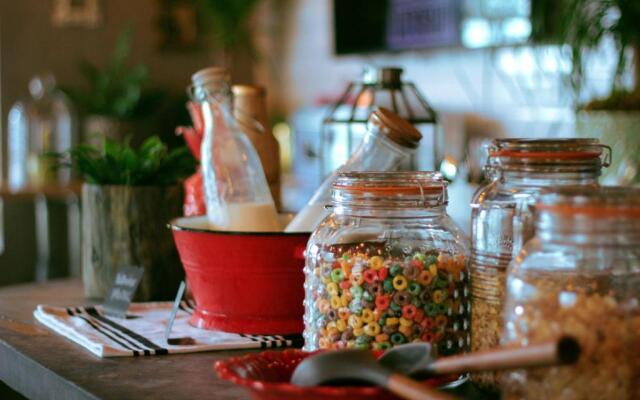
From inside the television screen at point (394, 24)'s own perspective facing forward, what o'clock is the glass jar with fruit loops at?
The glass jar with fruit loops is roughly at 12 o'clock from the television screen.

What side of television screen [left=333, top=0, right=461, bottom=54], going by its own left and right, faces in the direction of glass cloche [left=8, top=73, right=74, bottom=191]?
right

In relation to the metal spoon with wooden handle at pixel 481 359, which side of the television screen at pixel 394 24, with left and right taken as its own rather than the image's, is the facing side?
front

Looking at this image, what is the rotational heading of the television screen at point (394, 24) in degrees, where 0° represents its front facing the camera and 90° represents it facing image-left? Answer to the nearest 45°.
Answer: approximately 0°

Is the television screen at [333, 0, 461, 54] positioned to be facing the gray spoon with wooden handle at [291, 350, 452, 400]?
yes

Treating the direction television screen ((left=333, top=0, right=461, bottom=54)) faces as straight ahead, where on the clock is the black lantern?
The black lantern is roughly at 12 o'clock from the television screen.

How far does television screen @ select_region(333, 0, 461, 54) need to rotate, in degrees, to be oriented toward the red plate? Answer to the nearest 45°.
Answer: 0° — it already faces it

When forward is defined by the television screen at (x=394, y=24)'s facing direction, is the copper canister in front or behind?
in front

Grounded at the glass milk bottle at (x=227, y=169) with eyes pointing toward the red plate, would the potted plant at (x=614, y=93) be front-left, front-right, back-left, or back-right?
back-left

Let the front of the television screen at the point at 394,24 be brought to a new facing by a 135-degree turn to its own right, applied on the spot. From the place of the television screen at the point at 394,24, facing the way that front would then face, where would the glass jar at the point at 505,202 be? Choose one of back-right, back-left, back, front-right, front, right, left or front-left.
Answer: back-left

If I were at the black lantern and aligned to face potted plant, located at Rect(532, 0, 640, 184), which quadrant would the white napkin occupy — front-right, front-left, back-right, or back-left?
back-right

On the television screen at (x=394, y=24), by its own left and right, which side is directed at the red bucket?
front

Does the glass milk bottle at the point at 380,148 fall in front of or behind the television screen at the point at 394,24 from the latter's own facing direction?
in front

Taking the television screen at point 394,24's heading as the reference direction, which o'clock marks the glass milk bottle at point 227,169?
The glass milk bottle is roughly at 12 o'clock from the television screen.

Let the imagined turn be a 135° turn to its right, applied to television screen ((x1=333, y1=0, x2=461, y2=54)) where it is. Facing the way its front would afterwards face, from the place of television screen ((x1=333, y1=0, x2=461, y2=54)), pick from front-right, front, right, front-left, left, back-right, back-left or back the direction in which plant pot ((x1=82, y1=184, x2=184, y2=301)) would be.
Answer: back-left
